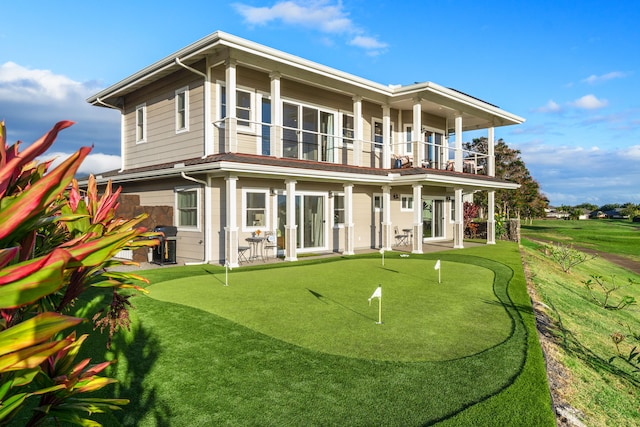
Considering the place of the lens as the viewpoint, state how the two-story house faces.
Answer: facing the viewer and to the right of the viewer

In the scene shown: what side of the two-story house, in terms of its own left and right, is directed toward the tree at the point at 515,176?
left

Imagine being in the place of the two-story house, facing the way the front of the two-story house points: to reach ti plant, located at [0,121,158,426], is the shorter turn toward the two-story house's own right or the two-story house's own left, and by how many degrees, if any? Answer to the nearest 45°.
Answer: approximately 45° to the two-story house's own right
